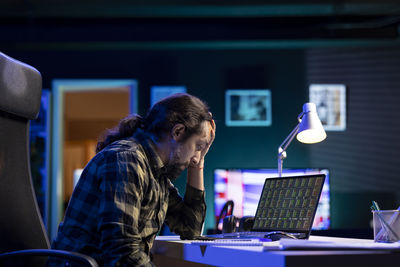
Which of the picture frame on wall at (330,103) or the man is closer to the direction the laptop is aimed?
the man

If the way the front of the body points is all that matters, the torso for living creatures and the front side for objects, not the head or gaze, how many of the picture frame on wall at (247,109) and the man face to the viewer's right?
1

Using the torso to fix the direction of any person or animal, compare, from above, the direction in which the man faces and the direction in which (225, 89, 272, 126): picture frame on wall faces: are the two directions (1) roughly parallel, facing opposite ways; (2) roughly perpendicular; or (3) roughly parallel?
roughly perpendicular

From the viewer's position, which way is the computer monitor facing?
facing the viewer

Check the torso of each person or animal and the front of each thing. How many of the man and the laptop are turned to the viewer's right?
1

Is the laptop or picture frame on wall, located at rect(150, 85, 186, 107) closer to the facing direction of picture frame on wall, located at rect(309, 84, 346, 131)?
the laptop

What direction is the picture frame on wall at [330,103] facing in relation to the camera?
toward the camera

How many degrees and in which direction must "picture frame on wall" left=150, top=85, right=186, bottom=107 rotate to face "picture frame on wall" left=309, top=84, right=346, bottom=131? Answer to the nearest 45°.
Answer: approximately 90° to its left

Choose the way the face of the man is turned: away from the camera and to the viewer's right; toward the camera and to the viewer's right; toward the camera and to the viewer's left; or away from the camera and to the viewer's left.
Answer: toward the camera and to the viewer's right

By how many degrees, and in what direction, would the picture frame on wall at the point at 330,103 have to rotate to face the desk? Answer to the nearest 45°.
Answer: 0° — it already faces it

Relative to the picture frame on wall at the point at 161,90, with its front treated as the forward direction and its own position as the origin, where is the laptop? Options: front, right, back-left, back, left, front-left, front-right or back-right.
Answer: front

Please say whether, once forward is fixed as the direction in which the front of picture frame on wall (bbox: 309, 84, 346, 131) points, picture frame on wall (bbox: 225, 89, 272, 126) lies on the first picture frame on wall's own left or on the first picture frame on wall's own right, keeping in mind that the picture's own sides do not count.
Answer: on the first picture frame on wall's own right

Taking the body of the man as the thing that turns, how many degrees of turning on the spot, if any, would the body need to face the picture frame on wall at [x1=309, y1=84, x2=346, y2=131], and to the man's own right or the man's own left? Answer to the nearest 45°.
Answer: approximately 45° to the man's own left

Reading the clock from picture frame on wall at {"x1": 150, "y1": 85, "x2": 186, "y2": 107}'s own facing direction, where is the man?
The man is roughly at 12 o'clock from the picture frame on wall.

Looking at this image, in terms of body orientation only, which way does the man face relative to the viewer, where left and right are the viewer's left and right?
facing to the right of the viewer

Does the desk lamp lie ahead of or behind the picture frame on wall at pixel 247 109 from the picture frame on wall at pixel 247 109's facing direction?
ahead

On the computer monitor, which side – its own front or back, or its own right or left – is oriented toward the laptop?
front
